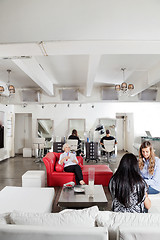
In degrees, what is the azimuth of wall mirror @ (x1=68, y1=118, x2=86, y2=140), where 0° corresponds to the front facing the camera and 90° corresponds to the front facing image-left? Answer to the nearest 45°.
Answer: approximately 0°

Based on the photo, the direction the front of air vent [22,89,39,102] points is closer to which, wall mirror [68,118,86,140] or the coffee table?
the coffee table

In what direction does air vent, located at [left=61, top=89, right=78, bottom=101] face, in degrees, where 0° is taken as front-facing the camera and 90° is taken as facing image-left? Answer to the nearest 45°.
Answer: approximately 0°

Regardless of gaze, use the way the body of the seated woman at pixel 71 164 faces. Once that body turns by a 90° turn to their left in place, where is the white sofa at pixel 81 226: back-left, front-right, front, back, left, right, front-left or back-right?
back-right

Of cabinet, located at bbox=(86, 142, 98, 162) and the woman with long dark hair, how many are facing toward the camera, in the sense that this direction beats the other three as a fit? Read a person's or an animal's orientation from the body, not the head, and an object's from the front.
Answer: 1

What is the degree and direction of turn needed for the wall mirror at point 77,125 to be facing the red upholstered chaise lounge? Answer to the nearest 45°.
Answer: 0° — it already faces it

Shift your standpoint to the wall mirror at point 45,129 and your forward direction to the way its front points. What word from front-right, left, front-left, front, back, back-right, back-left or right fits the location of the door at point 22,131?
back-right

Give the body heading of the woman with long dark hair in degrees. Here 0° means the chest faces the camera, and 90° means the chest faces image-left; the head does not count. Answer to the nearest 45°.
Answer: approximately 180°

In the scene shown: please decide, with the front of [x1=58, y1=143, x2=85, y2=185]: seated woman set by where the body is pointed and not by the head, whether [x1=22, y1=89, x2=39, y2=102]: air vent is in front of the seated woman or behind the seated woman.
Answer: behind

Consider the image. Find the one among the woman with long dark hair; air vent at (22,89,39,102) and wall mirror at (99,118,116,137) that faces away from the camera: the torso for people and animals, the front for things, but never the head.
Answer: the woman with long dark hair

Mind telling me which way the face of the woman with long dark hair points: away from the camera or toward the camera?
away from the camera

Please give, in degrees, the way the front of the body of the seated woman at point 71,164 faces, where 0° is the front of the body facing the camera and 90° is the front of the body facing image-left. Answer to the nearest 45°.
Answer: approximately 315°

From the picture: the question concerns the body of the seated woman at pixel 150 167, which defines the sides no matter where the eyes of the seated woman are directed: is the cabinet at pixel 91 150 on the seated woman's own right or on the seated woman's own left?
on the seated woman's own right
